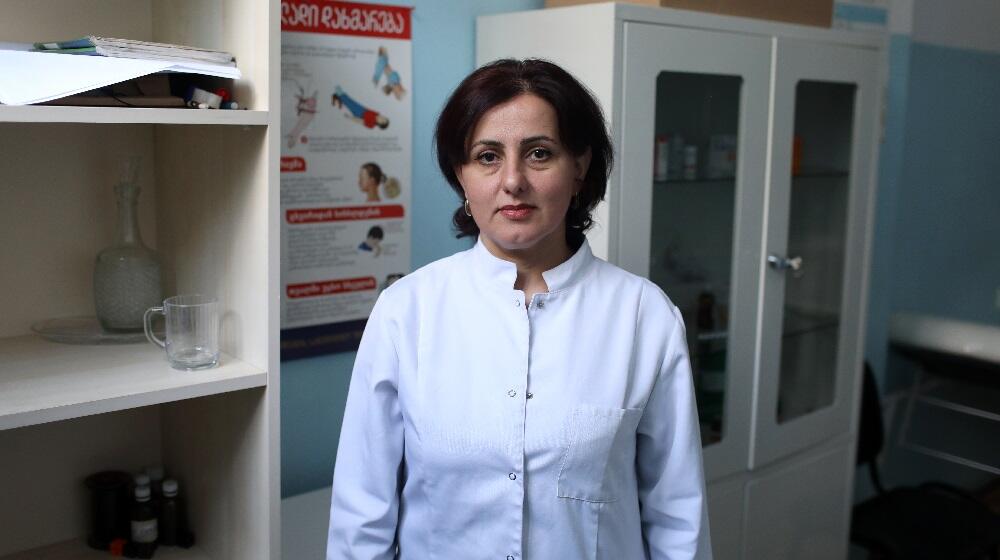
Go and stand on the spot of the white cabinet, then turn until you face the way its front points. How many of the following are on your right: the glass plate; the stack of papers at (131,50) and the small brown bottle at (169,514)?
3

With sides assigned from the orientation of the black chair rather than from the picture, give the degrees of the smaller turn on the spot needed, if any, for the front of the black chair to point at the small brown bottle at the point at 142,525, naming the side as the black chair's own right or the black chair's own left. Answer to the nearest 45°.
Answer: approximately 135° to the black chair's own right

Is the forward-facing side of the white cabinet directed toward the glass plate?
no

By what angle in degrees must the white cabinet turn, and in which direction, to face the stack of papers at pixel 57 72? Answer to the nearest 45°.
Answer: approximately 90° to its right

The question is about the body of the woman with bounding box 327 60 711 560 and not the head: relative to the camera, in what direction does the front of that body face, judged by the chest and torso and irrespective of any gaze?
toward the camera

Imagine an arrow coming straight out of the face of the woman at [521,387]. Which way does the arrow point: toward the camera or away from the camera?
toward the camera

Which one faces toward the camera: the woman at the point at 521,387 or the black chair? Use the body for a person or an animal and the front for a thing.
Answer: the woman

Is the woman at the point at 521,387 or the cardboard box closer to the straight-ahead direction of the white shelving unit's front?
the woman

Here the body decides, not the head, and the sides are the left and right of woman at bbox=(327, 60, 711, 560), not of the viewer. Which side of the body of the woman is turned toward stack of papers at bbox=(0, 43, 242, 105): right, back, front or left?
right

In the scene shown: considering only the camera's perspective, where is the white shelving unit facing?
facing the viewer and to the right of the viewer

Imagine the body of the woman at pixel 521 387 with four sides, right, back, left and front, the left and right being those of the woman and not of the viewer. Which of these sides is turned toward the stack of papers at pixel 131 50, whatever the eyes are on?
right

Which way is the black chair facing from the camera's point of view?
to the viewer's right

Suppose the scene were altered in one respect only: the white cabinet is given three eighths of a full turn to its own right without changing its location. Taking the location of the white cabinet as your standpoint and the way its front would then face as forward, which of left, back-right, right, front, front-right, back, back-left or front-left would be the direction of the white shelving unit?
front-left
